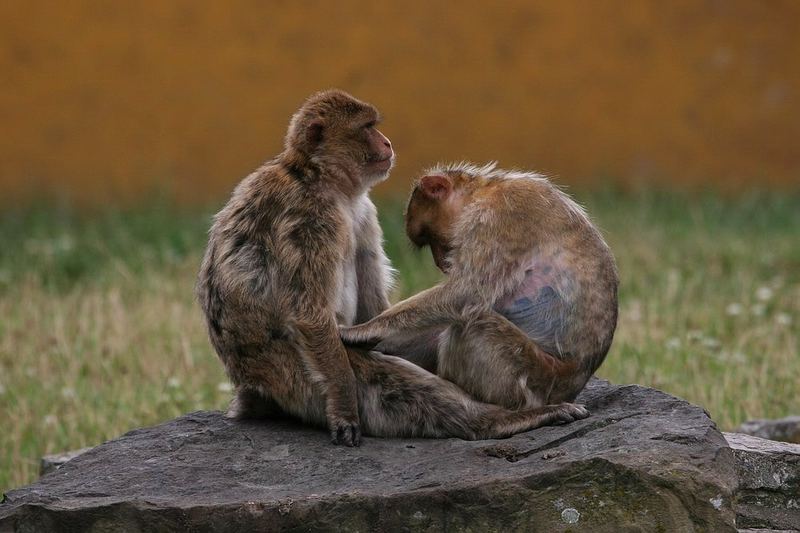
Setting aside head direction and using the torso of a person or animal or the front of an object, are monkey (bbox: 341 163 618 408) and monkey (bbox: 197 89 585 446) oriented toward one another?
yes

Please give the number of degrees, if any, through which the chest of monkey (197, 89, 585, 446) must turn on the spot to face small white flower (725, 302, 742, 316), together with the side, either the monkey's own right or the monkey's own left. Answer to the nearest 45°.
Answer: approximately 45° to the monkey's own left

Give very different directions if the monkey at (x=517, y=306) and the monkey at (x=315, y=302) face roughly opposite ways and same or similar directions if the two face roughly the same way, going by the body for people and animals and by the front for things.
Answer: very different directions

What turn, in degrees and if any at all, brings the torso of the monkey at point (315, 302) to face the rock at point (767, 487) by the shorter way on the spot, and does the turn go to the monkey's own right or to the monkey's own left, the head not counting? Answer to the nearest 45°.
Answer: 0° — it already faces it

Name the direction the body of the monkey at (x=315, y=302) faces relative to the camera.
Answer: to the viewer's right

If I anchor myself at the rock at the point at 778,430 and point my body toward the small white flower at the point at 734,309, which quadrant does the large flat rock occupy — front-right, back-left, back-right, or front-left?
back-left

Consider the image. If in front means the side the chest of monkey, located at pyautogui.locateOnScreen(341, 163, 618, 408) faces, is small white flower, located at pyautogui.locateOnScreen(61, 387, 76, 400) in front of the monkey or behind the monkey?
in front

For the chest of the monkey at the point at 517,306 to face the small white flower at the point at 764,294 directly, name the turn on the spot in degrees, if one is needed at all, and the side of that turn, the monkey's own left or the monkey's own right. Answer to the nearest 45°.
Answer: approximately 135° to the monkey's own right

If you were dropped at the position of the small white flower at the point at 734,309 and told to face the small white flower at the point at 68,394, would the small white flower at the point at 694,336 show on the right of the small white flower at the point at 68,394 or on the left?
left

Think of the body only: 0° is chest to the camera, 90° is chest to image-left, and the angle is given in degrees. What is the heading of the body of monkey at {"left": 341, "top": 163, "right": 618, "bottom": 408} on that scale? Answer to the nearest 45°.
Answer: approximately 90°

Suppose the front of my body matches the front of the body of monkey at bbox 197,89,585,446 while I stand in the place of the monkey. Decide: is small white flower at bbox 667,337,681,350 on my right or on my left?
on my left
